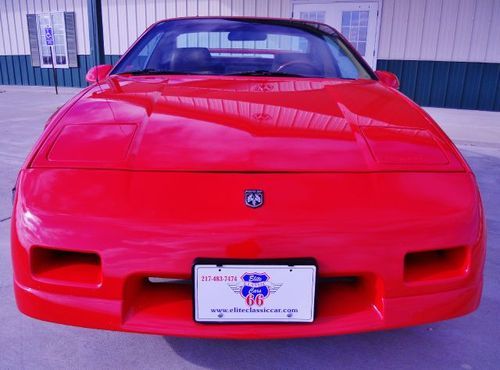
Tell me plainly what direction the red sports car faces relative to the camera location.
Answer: facing the viewer
